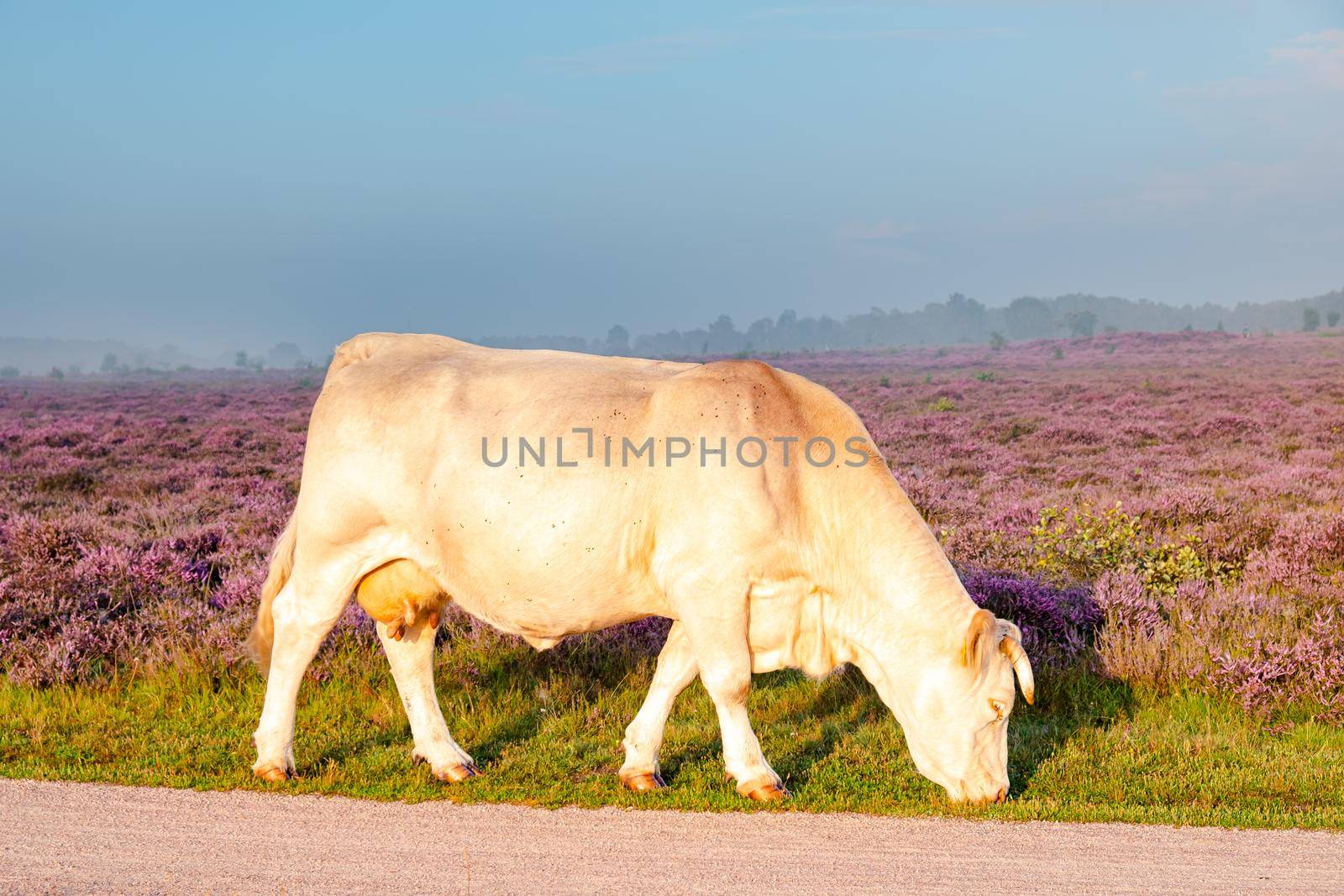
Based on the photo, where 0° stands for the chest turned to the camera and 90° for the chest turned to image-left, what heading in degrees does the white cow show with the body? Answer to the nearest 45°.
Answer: approximately 270°
